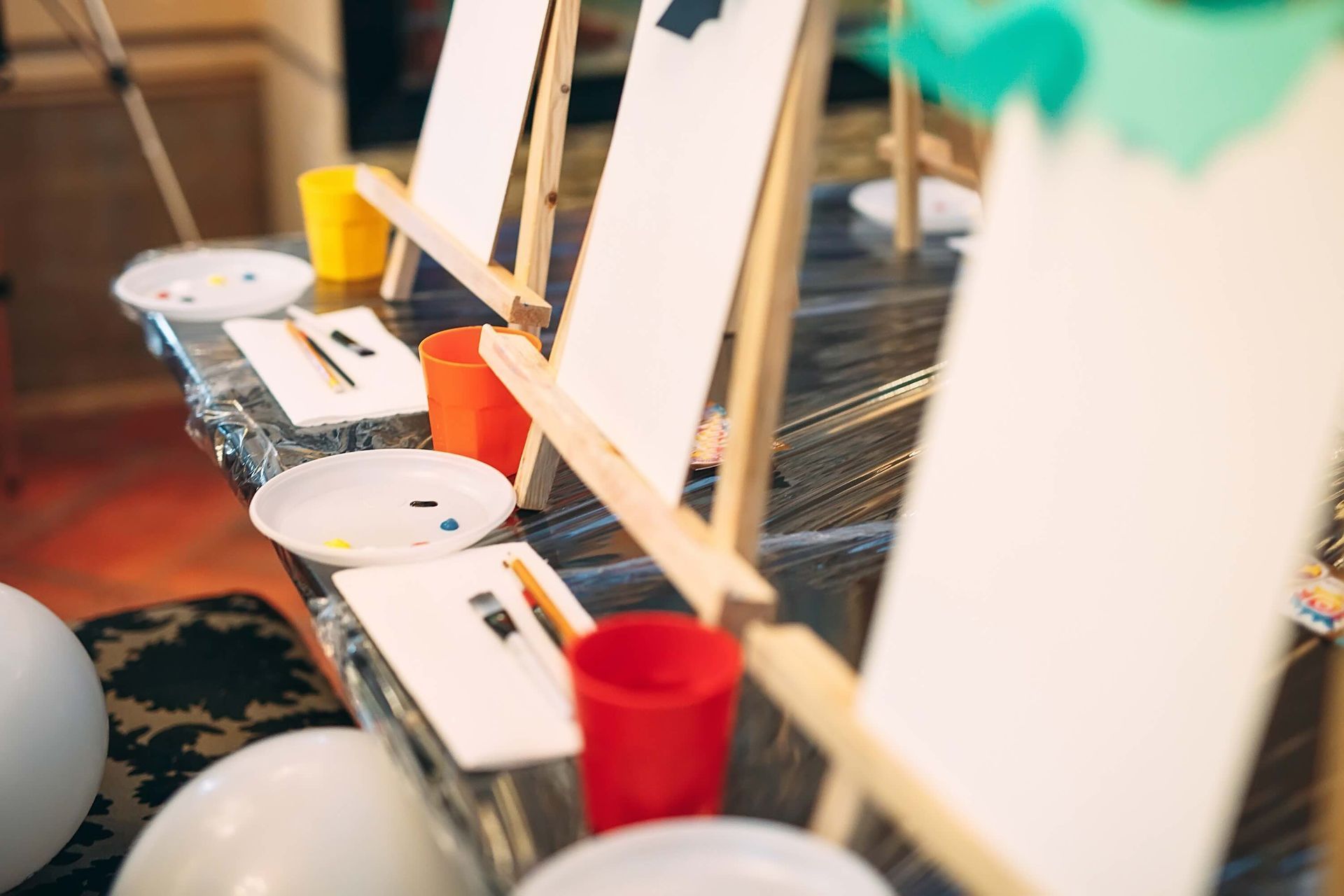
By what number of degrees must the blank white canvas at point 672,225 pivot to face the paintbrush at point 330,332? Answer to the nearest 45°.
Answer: approximately 90° to its right

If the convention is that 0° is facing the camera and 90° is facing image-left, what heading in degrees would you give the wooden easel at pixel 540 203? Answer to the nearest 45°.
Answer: approximately 45°

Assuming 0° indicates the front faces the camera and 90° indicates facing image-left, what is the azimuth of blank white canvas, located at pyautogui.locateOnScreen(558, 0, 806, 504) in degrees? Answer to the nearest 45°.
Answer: approximately 45°

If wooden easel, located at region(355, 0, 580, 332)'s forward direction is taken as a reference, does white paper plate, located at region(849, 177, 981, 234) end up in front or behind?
behind

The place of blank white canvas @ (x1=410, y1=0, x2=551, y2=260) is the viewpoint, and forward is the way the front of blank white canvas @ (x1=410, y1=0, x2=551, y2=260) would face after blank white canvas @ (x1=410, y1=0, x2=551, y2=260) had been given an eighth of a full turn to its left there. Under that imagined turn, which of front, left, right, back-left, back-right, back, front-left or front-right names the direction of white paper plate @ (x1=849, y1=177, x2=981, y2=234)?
back-left
